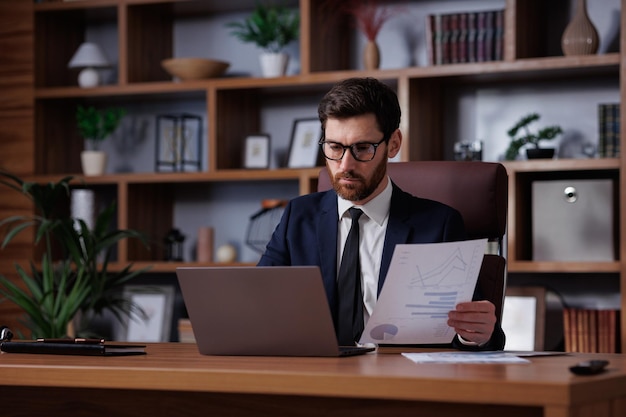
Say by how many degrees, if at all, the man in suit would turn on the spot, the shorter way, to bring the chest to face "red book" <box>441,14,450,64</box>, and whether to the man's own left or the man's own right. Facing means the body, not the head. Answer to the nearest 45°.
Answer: approximately 135° to the man's own right

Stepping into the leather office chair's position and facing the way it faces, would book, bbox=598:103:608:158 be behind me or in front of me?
behind

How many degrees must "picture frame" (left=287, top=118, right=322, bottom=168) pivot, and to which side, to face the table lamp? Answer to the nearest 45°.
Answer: approximately 90° to its right

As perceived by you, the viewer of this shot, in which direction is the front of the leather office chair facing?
facing the viewer and to the left of the viewer

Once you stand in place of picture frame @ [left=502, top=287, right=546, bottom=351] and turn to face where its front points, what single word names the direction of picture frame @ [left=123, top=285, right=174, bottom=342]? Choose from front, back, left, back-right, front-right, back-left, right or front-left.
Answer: right

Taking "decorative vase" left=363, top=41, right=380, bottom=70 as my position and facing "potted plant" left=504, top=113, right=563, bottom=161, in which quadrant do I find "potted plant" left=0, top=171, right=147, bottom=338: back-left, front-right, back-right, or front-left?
back-right

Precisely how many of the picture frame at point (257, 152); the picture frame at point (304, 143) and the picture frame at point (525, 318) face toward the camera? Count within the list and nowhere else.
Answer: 3
